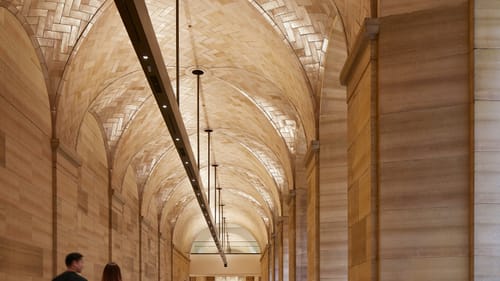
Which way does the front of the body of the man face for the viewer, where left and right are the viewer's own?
facing away from the viewer and to the right of the viewer

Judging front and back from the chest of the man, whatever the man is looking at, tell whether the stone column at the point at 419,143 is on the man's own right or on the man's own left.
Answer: on the man's own right
